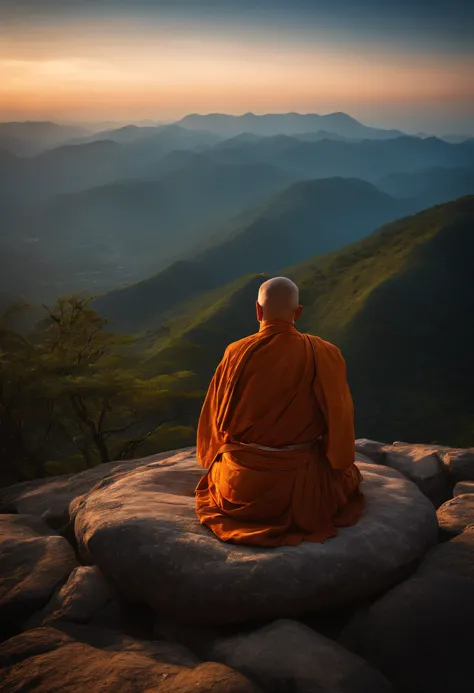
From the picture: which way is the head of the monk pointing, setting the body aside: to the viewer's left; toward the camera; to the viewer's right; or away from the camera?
away from the camera

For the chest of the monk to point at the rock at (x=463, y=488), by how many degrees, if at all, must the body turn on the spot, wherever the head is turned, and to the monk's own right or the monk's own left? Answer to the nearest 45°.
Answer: approximately 45° to the monk's own right

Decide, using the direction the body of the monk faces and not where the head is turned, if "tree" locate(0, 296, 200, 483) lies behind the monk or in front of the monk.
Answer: in front

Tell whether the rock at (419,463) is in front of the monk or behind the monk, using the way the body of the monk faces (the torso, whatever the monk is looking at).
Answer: in front

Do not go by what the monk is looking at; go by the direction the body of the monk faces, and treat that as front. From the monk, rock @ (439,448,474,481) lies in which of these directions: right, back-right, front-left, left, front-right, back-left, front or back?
front-right

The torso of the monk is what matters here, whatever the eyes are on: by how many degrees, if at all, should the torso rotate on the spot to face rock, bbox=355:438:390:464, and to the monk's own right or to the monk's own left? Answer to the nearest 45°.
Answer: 0° — they already face it

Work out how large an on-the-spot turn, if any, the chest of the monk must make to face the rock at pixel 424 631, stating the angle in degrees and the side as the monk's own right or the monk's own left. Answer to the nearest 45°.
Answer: approximately 135° to the monk's own right

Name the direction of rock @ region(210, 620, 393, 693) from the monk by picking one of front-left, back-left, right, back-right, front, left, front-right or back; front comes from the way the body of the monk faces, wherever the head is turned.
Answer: back

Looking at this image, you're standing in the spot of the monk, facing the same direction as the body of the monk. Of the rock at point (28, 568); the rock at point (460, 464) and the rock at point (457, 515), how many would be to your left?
1

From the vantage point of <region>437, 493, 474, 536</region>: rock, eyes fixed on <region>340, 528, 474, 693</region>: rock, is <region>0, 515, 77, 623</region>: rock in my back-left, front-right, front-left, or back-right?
front-right

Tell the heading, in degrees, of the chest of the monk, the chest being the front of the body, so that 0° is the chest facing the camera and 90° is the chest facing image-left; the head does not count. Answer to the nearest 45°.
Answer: approximately 180°
